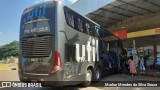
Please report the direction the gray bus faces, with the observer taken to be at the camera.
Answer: facing away from the viewer and to the right of the viewer
